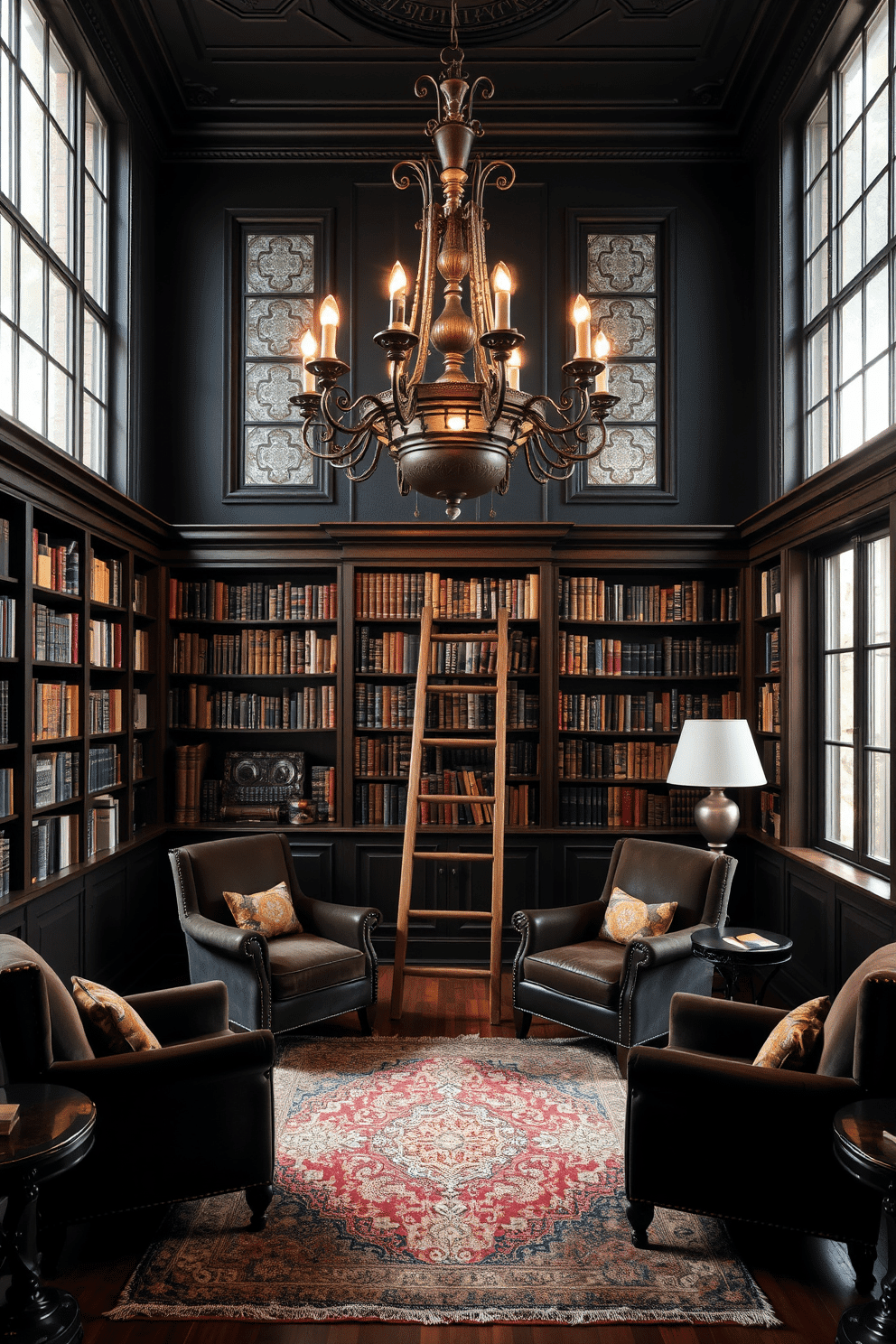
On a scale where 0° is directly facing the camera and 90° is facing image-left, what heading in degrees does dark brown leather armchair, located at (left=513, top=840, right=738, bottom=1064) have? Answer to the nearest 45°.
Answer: approximately 45°

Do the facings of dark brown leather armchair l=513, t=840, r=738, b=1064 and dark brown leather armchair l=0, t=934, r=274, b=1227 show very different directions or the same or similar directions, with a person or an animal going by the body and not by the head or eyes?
very different directions

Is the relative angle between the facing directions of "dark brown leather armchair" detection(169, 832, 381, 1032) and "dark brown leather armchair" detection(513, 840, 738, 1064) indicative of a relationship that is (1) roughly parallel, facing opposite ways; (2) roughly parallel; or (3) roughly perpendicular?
roughly perpendicular

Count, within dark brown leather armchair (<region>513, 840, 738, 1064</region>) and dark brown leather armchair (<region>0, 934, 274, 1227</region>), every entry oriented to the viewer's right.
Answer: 1

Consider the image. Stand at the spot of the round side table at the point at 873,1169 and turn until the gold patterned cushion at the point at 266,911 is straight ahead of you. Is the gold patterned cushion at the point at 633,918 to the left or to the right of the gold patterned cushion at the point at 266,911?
right

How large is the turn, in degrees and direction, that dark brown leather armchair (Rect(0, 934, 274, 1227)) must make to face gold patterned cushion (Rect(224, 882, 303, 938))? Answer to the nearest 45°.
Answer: approximately 90° to its left

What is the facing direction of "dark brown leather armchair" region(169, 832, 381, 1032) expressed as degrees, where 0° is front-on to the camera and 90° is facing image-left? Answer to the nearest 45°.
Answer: approximately 315°

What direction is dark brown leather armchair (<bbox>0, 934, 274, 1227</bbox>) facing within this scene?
to the viewer's right

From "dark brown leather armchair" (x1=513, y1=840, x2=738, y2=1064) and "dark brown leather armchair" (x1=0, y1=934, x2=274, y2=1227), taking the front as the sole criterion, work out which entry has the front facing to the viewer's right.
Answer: "dark brown leather armchair" (x1=0, y1=934, x2=274, y2=1227)

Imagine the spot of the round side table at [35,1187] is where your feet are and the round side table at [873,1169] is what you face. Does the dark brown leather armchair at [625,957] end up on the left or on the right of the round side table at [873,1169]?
left
